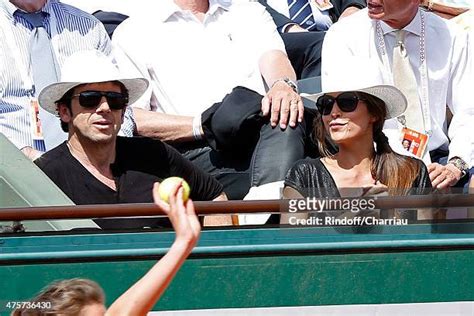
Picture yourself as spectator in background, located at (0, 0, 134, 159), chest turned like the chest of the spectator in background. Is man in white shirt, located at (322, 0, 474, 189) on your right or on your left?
on your left

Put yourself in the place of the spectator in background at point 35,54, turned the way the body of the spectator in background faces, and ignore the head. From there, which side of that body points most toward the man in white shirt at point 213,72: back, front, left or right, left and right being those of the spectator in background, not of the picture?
left

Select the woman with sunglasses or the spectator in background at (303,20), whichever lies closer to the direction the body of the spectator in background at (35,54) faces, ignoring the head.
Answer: the woman with sunglasses

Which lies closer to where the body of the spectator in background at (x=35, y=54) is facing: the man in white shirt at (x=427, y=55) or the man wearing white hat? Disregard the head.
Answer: the man wearing white hat

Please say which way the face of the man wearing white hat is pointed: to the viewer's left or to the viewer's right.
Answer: to the viewer's right

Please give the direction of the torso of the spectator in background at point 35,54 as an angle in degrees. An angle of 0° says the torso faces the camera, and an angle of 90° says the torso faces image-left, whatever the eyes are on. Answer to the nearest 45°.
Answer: approximately 0°

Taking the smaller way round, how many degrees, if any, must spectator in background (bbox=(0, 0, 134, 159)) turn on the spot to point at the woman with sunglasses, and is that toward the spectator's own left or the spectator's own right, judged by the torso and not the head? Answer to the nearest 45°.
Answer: approximately 45° to the spectator's own left

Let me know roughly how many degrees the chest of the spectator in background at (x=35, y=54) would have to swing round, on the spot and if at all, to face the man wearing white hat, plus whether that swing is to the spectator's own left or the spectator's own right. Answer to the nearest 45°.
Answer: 0° — they already face them
